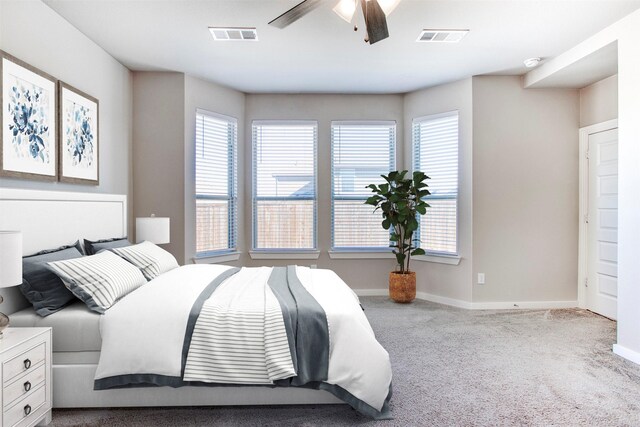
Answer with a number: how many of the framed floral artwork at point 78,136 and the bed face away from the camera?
0

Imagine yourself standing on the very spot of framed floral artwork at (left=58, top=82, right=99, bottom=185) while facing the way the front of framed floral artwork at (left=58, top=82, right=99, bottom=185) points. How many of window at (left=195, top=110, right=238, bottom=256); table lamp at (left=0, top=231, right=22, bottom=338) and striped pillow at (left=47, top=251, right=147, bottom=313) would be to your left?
1

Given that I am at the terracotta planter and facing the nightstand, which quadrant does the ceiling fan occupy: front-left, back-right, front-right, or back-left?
front-left

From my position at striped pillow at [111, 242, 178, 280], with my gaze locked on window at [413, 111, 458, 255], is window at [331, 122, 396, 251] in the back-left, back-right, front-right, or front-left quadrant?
front-left

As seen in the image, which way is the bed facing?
to the viewer's right

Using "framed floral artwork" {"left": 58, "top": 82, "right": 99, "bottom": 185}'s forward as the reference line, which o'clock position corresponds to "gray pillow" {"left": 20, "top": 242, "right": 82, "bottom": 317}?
The gray pillow is roughly at 2 o'clock from the framed floral artwork.

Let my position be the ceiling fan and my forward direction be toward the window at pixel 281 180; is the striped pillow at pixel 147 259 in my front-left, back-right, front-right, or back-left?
front-left

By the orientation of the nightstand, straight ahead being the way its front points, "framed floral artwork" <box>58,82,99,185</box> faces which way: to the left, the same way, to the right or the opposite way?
the same way

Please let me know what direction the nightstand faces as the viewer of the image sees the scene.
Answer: facing the viewer and to the right of the viewer
